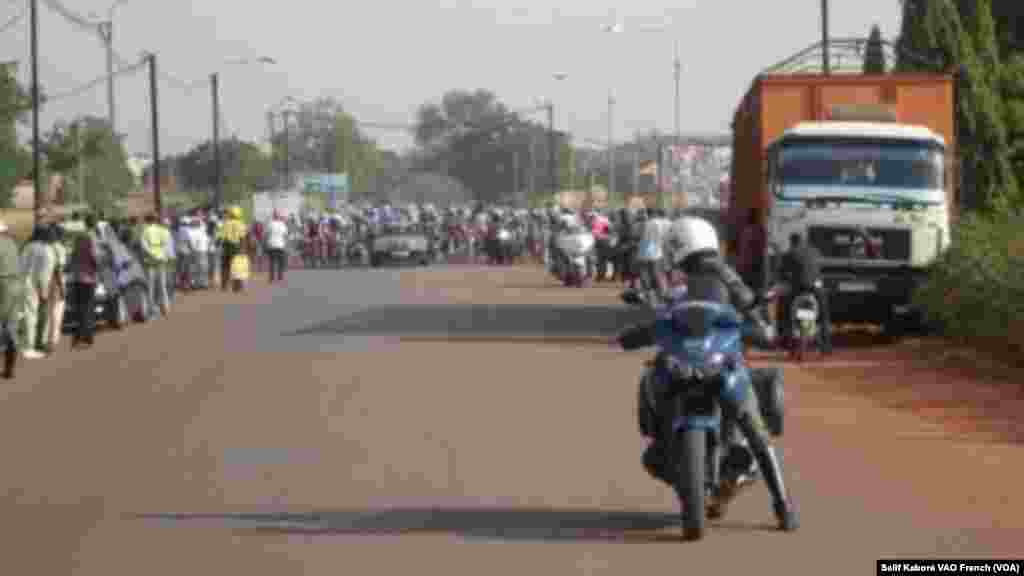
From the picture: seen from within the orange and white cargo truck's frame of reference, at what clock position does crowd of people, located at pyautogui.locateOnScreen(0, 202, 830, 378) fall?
The crowd of people is roughly at 3 o'clock from the orange and white cargo truck.

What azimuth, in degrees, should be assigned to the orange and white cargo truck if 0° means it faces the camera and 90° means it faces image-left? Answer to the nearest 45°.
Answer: approximately 0°

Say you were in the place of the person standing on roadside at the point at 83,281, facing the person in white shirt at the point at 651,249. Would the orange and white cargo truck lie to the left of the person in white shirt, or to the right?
right
